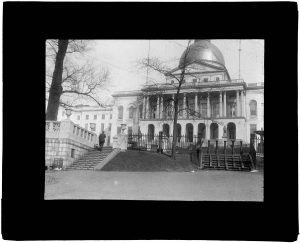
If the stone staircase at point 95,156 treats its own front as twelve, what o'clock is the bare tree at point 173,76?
The bare tree is roughly at 9 o'clock from the stone staircase.

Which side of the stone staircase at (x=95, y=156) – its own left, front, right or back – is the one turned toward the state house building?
back
